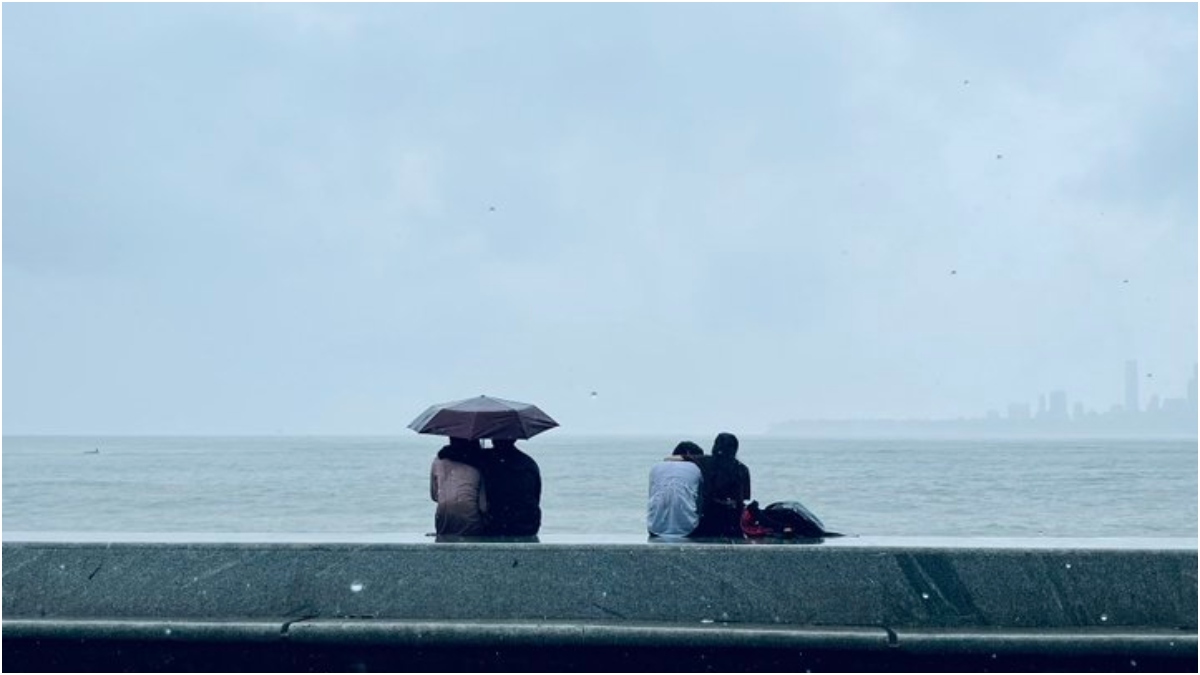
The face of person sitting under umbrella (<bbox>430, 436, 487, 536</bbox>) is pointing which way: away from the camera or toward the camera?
away from the camera

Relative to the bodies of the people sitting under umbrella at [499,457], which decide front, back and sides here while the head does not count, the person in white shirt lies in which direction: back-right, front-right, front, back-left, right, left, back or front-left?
right

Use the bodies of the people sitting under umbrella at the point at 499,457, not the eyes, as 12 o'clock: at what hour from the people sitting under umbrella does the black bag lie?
The black bag is roughly at 3 o'clock from the people sitting under umbrella.

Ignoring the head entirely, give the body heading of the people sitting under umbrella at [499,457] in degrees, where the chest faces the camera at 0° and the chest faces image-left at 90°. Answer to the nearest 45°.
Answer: approximately 180°

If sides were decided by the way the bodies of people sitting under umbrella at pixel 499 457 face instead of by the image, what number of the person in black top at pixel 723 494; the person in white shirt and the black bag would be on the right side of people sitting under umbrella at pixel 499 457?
3

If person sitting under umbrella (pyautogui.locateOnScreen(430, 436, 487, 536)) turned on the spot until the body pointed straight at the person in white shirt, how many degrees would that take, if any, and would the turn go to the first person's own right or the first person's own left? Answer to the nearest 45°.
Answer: approximately 90° to the first person's own right

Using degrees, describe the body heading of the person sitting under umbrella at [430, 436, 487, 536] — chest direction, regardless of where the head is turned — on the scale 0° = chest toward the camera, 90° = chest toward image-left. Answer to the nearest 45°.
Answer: approximately 180°

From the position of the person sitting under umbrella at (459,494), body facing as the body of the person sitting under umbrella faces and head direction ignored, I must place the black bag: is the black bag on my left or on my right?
on my right
